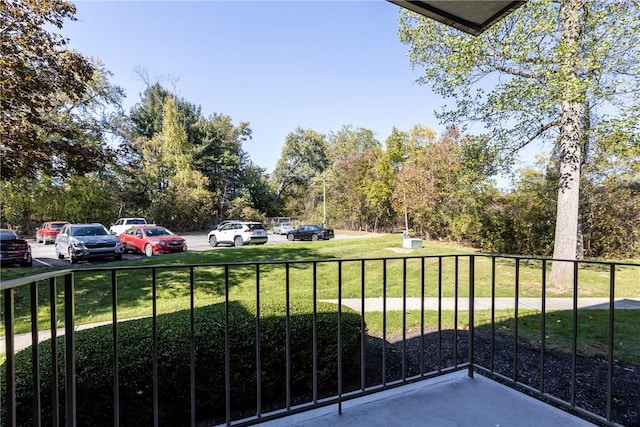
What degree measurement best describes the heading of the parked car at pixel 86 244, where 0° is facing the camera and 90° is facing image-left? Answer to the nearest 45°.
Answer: approximately 315°

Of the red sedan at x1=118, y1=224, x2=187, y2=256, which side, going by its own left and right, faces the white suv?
left

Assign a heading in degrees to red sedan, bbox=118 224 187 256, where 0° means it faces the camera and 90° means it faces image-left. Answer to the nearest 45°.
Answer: approximately 315°

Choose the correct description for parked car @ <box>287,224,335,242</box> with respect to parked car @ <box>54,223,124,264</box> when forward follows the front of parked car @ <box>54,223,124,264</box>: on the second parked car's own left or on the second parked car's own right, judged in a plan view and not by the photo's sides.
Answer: on the second parked car's own left
